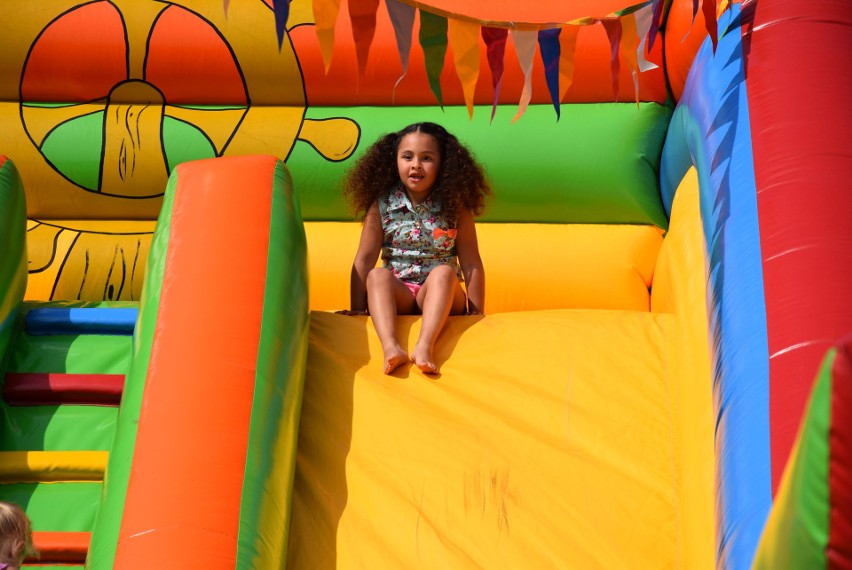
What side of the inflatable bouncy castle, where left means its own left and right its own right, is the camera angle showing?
front

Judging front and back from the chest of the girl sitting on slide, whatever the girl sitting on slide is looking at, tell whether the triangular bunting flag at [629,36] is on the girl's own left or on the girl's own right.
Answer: on the girl's own left
